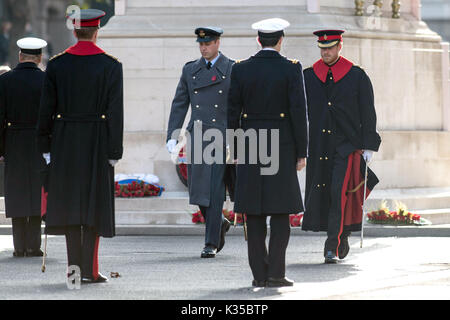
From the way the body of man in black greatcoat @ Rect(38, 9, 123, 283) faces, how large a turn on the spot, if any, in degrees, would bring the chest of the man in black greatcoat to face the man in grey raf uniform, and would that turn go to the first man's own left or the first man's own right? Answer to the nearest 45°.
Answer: approximately 45° to the first man's own right

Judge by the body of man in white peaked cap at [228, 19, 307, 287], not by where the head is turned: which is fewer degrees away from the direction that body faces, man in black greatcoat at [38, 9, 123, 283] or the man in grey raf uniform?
the man in grey raf uniform

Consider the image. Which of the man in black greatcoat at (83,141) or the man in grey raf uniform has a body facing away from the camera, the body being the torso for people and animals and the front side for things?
the man in black greatcoat

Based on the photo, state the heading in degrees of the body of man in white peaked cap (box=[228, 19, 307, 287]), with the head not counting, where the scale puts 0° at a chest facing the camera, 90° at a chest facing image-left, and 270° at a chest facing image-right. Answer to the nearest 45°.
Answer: approximately 180°

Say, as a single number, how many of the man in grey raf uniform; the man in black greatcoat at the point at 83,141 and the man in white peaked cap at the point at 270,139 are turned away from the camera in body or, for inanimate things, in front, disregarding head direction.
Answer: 2

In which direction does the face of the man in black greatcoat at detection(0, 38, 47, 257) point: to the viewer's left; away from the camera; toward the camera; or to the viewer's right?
away from the camera

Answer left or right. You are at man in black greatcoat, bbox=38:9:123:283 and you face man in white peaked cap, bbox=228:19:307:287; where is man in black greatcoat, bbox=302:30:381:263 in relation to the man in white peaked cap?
left

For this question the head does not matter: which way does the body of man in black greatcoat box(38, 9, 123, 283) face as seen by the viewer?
away from the camera

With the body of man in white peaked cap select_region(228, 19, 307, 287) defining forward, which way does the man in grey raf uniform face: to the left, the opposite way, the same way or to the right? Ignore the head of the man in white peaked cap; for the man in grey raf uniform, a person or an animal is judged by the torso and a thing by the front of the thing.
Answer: the opposite way

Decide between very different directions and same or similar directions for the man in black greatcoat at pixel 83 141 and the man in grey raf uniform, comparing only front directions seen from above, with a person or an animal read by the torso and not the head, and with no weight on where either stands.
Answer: very different directions
